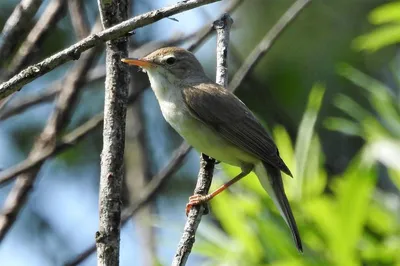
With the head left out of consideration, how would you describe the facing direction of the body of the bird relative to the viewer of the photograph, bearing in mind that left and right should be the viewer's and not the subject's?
facing to the left of the viewer

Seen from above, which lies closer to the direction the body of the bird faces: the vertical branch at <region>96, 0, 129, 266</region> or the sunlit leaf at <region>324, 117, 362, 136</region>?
the vertical branch

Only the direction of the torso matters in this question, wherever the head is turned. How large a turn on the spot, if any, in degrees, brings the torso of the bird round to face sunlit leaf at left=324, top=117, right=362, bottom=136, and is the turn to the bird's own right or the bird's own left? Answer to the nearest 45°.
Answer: approximately 180°
